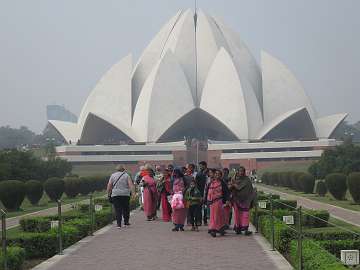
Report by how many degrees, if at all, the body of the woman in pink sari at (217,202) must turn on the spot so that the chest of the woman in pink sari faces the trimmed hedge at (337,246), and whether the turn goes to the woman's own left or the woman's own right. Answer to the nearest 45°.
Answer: approximately 45° to the woman's own left

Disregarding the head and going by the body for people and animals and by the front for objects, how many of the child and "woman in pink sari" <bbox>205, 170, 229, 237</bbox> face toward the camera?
2

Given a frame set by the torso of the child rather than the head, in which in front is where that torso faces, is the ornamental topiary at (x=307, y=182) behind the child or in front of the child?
behind

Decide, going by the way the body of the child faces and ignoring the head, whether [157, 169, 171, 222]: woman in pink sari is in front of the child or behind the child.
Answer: behind

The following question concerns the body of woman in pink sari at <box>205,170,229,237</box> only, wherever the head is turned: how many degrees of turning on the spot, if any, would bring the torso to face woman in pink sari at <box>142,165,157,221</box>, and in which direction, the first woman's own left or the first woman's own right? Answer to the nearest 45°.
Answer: approximately 135° to the first woman's own right

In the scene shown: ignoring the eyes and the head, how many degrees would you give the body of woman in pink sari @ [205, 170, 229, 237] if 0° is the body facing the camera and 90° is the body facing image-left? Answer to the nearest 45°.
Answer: approximately 0°

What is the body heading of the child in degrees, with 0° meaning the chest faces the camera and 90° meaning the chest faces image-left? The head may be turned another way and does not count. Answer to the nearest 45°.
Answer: approximately 0°

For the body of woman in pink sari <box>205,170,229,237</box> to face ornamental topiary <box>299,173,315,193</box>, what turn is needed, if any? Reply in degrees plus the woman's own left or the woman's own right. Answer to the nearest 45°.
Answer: approximately 180°

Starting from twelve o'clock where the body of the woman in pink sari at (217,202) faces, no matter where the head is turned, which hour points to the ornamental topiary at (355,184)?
The ornamental topiary is roughly at 7 o'clock from the woman in pink sari.
